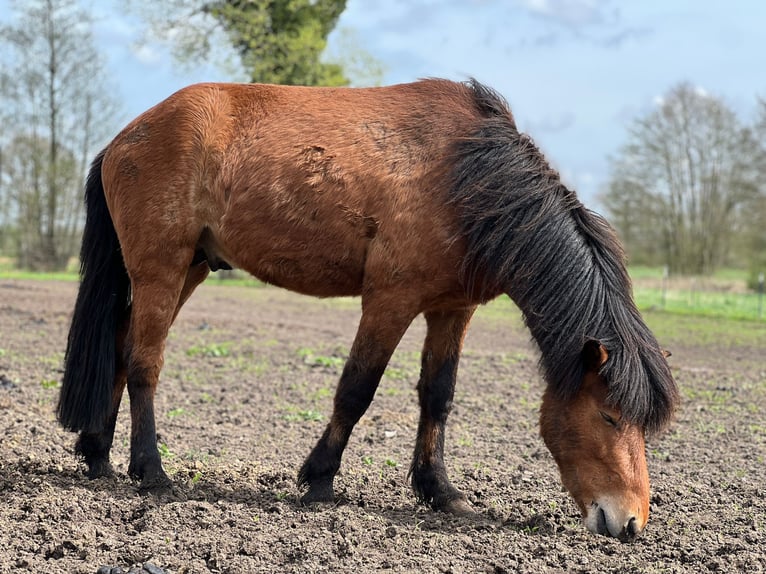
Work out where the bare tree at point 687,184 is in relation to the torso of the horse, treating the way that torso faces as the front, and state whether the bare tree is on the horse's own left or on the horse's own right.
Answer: on the horse's own left

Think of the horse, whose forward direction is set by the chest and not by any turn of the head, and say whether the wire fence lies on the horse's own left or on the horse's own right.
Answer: on the horse's own left

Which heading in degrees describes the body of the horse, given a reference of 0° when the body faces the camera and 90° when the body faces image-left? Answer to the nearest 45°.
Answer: approximately 270°
